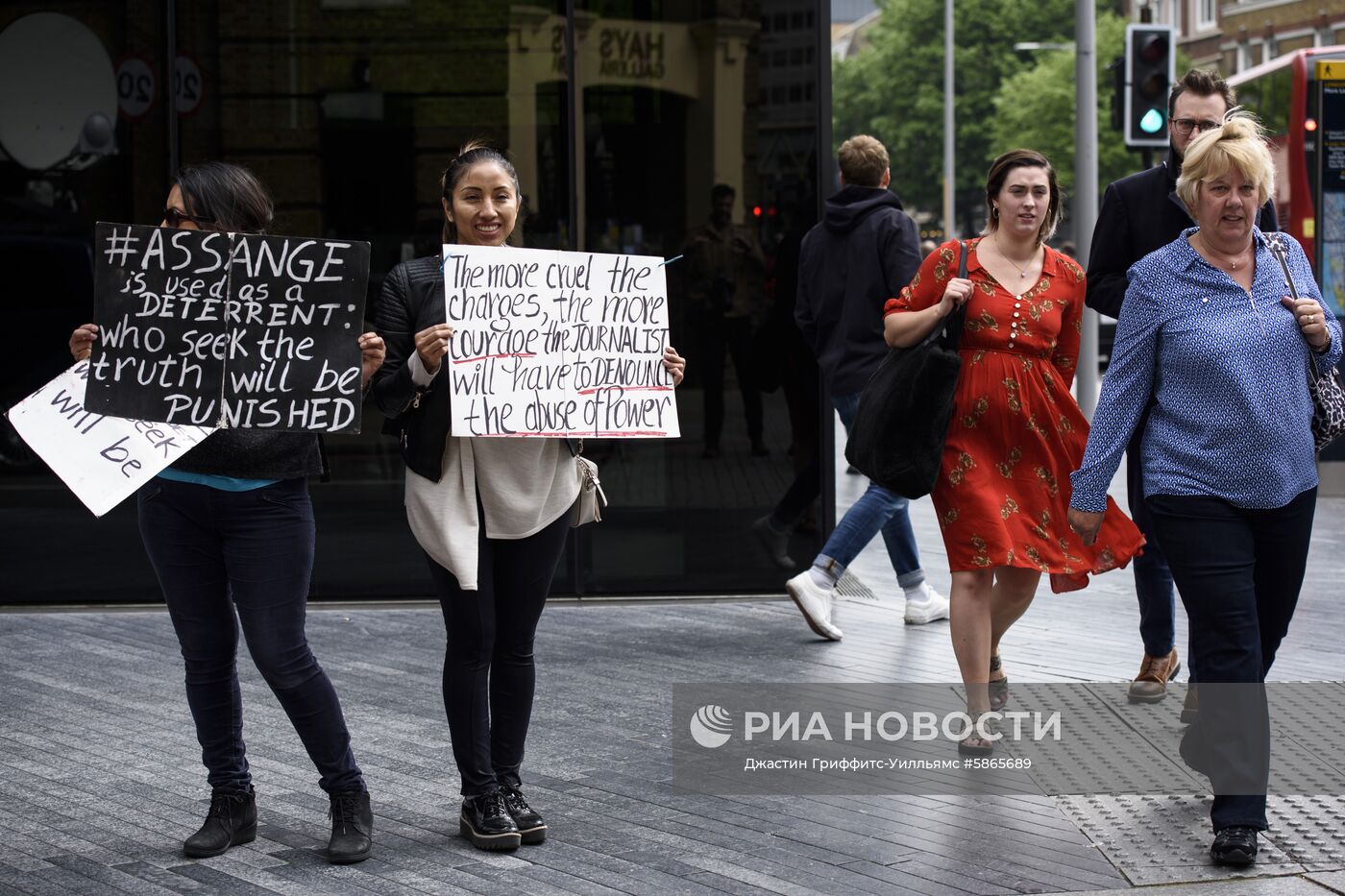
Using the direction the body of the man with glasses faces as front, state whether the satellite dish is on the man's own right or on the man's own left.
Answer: on the man's own right

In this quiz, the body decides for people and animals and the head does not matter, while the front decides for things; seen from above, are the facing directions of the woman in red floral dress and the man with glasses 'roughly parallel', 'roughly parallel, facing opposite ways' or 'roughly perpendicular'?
roughly parallel

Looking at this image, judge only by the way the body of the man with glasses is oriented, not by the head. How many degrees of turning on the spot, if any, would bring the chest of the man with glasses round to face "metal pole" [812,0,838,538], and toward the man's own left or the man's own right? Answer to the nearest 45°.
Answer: approximately 135° to the man's own right

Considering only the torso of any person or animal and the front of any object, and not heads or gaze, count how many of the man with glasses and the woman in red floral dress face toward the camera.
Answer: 2

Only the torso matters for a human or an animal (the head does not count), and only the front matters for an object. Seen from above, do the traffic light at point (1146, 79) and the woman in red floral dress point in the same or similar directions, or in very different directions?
same or similar directions

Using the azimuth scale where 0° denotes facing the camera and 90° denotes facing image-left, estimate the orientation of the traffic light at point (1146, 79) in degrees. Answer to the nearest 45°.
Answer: approximately 0°

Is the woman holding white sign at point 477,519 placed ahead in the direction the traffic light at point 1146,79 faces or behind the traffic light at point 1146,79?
ahead

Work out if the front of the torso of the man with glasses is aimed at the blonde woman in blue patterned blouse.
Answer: yes

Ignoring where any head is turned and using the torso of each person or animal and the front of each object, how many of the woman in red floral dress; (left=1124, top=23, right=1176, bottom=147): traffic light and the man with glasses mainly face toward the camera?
3

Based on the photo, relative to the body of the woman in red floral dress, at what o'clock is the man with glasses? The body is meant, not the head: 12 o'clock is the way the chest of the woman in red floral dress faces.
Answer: The man with glasses is roughly at 7 o'clock from the woman in red floral dress.

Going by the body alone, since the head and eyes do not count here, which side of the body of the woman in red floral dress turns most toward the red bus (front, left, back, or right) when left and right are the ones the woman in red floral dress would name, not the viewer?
back

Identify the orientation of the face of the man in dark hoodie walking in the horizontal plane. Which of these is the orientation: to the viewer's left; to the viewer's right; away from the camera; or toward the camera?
away from the camera

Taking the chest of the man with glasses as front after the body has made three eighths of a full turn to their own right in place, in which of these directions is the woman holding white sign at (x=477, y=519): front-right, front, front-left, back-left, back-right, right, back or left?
left

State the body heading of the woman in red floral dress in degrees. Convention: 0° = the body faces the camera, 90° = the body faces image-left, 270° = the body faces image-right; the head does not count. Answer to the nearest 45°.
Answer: approximately 0°

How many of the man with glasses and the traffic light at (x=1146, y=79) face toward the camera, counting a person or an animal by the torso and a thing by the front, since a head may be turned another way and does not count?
2

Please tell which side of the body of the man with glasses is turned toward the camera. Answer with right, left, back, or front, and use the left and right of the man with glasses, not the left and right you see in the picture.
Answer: front
